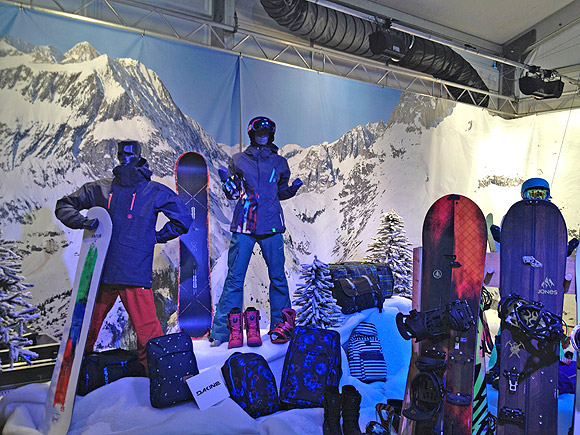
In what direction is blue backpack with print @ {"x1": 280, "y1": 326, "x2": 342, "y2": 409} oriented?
toward the camera

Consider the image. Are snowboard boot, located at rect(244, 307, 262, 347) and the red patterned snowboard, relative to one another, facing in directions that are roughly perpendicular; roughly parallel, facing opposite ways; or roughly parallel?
roughly parallel

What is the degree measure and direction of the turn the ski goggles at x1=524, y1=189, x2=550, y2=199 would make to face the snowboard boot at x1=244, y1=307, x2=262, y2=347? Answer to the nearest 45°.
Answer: approximately 90° to its right

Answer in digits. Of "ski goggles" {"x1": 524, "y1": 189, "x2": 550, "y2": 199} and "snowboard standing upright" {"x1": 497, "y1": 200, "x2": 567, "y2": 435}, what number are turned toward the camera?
2

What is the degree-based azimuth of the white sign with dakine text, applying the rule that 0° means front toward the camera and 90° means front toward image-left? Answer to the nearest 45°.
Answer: approximately 0°

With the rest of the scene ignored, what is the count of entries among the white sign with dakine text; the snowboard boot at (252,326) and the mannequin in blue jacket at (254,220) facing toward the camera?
3

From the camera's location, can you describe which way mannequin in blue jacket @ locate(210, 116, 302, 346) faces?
facing the viewer

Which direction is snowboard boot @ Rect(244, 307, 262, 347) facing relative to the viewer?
toward the camera

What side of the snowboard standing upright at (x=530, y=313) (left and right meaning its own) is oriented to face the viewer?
front

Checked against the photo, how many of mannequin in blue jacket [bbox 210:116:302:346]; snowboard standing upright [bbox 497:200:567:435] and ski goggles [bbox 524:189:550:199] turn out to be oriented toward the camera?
3
